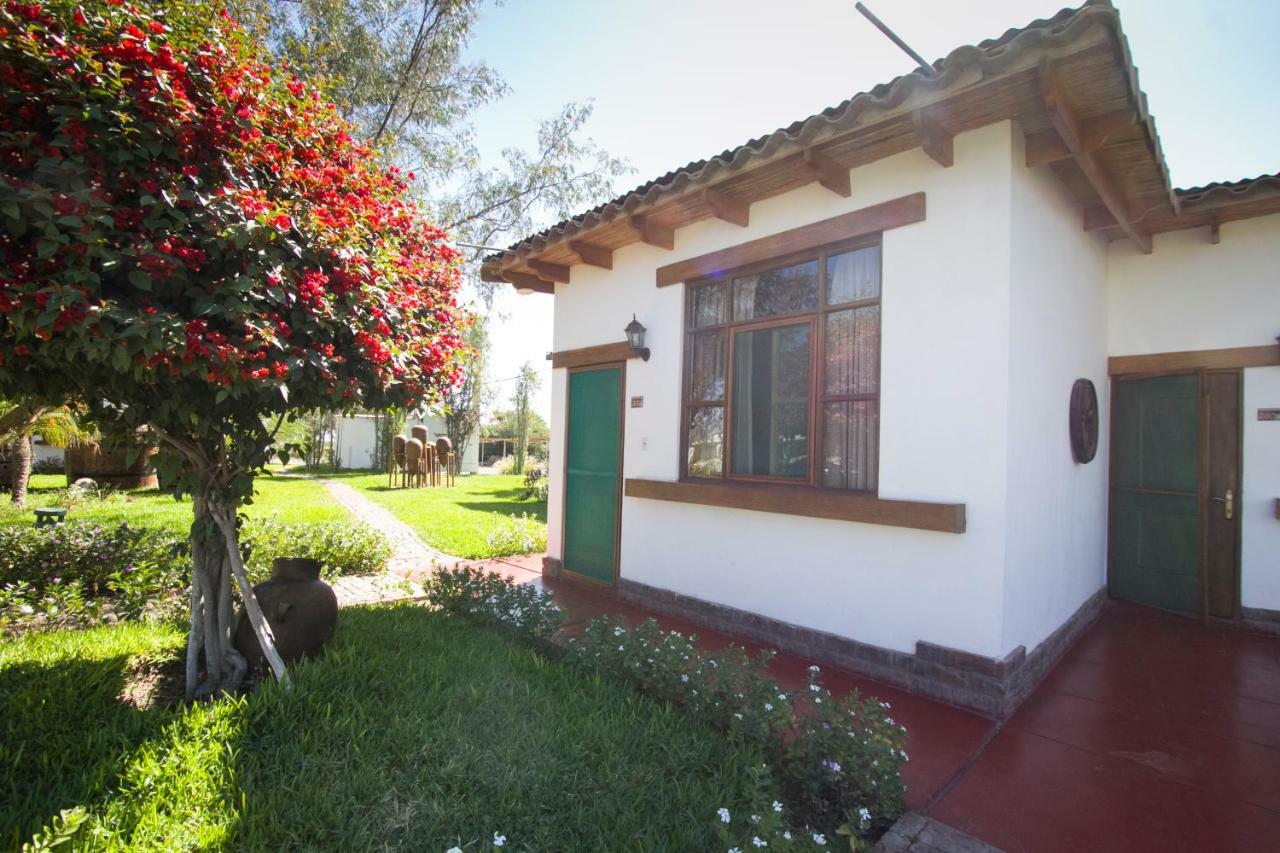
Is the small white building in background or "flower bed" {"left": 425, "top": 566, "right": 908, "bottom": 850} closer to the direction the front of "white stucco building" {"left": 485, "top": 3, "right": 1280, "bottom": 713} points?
the flower bed

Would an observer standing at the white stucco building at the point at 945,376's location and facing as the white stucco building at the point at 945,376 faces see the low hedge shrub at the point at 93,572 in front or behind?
in front

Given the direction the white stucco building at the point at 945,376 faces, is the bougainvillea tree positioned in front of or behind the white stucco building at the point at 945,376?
in front

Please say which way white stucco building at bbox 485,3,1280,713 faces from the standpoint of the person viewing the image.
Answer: facing the viewer and to the left of the viewer

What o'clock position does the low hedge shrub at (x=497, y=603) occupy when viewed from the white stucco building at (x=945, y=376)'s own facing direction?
The low hedge shrub is roughly at 1 o'clock from the white stucco building.

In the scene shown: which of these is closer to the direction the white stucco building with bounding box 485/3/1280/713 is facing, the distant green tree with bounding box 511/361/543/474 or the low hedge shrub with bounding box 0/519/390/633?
the low hedge shrub

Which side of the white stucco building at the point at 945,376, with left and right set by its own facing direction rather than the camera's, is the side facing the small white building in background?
right

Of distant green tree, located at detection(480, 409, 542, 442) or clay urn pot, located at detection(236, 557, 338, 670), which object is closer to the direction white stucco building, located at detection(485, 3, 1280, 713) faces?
the clay urn pot

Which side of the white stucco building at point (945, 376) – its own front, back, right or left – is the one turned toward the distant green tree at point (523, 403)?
right

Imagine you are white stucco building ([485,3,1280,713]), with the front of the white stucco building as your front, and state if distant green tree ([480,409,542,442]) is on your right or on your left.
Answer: on your right

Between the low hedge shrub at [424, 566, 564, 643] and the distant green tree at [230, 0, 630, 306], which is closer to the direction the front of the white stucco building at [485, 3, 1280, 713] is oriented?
the low hedge shrub

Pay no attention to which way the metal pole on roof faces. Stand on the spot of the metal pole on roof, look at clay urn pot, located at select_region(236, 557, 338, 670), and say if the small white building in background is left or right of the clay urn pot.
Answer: right
